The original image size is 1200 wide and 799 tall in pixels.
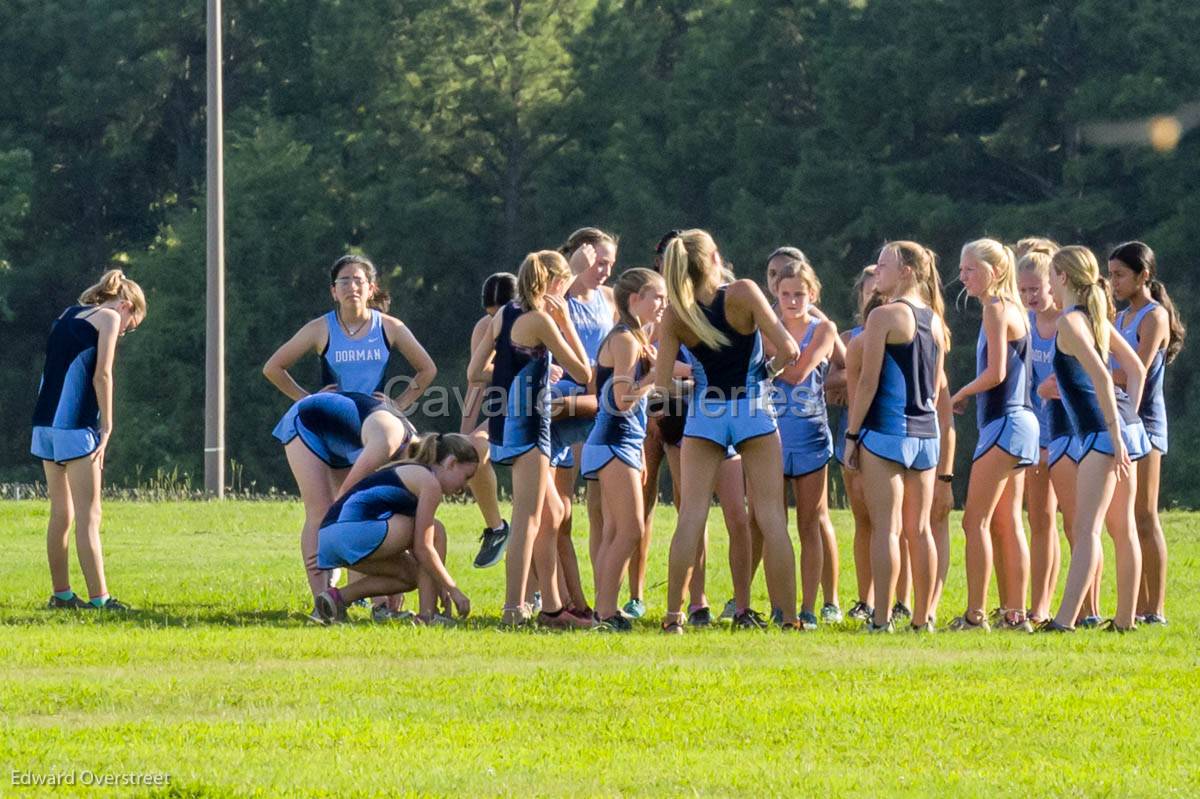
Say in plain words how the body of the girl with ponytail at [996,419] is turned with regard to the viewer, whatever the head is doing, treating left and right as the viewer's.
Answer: facing to the left of the viewer

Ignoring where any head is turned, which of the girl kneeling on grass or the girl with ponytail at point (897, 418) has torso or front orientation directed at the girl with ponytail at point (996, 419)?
the girl kneeling on grass

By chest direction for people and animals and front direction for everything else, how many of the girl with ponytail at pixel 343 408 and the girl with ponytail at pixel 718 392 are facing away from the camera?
1

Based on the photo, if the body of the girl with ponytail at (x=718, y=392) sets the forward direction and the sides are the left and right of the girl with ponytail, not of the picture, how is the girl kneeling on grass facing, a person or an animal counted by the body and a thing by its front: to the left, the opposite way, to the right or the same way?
to the right

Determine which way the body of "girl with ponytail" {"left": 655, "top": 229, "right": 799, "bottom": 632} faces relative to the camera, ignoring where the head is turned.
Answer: away from the camera

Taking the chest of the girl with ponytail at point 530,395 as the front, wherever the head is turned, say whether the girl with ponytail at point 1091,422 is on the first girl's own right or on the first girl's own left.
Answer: on the first girl's own right

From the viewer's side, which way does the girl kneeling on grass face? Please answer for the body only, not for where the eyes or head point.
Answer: to the viewer's right

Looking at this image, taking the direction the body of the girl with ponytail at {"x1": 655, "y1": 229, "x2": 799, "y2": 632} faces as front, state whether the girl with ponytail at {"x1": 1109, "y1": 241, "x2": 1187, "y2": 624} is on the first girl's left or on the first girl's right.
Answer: on the first girl's right

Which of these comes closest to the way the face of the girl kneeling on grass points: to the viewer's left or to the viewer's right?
to the viewer's right

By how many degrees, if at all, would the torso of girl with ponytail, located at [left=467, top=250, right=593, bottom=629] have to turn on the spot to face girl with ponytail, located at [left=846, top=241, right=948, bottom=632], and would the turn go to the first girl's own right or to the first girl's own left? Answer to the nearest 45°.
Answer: approximately 45° to the first girl's own right

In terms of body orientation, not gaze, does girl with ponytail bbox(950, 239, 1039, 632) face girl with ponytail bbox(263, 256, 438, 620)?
yes

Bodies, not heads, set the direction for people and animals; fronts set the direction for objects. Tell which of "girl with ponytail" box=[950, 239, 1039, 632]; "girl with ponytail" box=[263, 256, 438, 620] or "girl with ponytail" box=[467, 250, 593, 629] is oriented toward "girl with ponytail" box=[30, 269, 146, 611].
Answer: "girl with ponytail" box=[950, 239, 1039, 632]

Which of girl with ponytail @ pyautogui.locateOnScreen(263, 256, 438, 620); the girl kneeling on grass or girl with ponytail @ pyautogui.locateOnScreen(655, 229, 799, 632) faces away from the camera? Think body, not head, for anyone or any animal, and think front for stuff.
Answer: girl with ponytail @ pyautogui.locateOnScreen(655, 229, 799, 632)

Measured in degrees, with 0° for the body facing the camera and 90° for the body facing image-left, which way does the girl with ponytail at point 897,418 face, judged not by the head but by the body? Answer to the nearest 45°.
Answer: approximately 135°

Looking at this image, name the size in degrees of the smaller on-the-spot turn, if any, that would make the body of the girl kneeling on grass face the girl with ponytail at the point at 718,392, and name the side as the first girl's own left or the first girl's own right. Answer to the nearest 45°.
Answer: approximately 45° to the first girl's own right
